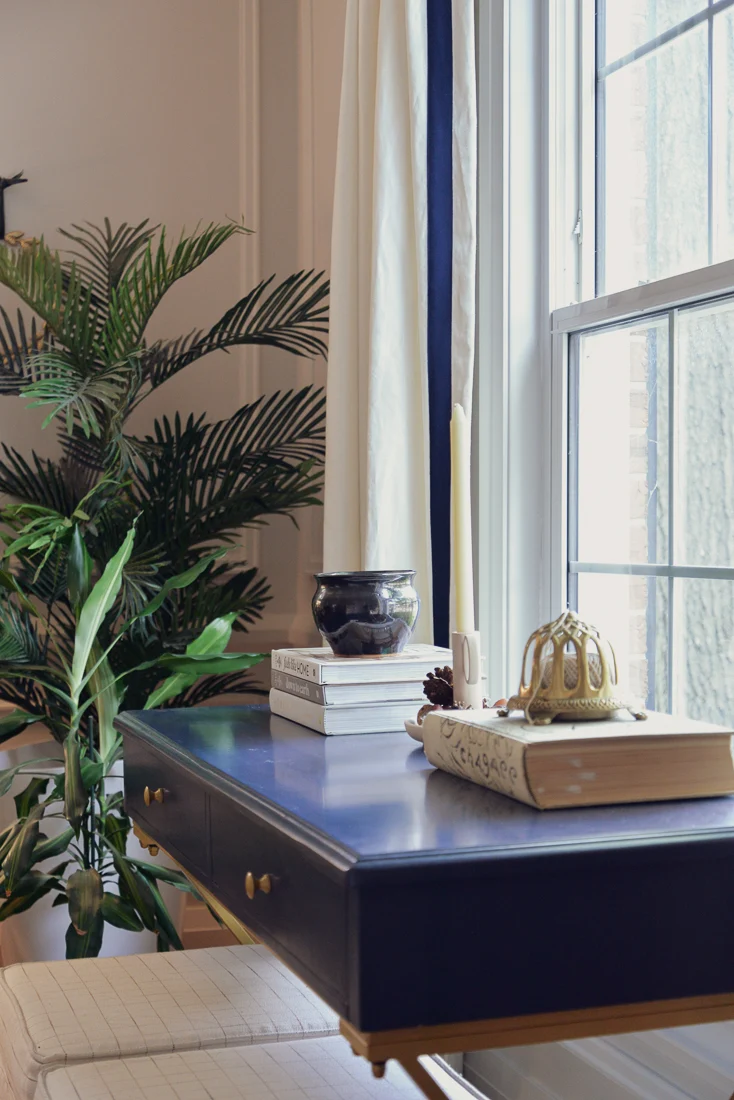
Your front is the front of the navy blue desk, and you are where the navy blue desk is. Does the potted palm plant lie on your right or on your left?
on your right

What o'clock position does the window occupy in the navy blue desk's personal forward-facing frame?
The window is roughly at 5 o'clock from the navy blue desk.

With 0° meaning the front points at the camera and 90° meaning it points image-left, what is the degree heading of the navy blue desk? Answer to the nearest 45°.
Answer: approximately 45°

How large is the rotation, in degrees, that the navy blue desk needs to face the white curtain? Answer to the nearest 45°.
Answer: approximately 135° to its right
